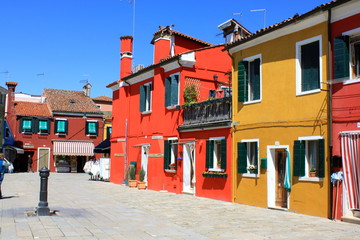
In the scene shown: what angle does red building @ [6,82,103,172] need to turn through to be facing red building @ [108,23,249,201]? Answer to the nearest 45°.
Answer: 0° — it already faces it

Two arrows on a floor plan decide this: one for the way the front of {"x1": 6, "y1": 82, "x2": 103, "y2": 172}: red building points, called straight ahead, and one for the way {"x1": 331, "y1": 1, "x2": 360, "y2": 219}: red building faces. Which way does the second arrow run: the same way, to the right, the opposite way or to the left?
to the right

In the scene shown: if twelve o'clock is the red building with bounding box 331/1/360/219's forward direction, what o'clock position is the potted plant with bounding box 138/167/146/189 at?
The potted plant is roughly at 3 o'clock from the red building.

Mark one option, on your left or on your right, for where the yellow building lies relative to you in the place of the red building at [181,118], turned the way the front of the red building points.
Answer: on your left

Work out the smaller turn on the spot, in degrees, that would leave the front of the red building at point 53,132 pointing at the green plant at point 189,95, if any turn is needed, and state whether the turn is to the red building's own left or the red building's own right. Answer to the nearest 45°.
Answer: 0° — it already faces it

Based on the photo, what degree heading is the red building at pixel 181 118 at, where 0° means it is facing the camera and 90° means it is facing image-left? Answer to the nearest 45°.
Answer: approximately 45°

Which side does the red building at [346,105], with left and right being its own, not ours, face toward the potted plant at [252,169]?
right

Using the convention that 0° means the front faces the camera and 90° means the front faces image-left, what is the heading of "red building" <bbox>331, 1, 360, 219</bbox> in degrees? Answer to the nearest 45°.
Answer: approximately 45°
